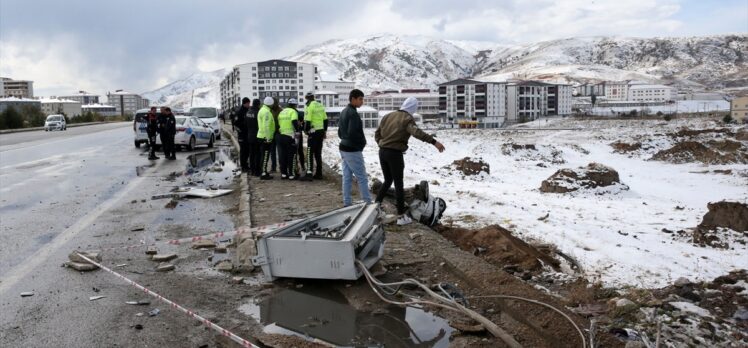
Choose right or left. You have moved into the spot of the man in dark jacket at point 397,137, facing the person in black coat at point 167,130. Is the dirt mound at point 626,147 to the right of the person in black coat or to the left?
right

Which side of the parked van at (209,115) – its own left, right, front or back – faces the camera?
front

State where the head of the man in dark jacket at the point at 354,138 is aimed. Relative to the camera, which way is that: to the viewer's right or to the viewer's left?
to the viewer's right

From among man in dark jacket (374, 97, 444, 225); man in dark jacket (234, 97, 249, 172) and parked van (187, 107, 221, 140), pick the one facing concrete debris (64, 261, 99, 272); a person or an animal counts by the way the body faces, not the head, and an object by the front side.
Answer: the parked van

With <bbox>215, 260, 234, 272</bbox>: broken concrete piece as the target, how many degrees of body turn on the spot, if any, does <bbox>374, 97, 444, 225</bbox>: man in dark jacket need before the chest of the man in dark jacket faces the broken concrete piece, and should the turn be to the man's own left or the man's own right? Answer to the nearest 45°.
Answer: approximately 180°

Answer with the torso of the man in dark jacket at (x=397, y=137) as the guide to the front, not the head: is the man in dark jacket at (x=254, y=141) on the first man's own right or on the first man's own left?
on the first man's own left

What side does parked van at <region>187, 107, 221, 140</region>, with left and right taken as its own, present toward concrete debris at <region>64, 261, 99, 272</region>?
front

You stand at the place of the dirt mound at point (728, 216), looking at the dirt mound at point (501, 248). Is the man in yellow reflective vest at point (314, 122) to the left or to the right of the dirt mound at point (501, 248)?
right
